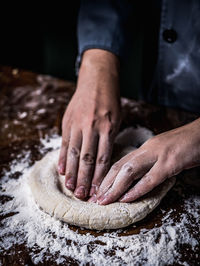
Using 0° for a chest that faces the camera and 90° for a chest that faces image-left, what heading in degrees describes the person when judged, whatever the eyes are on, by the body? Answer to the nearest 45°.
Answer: approximately 45°
